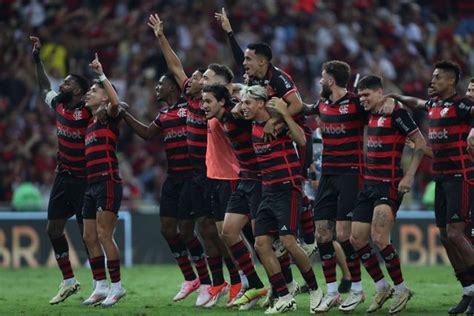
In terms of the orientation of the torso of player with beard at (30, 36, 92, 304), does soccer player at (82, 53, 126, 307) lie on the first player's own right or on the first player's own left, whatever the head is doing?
on the first player's own left

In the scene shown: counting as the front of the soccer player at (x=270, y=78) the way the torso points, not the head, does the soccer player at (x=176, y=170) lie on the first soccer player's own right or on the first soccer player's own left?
on the first soccer player's own right

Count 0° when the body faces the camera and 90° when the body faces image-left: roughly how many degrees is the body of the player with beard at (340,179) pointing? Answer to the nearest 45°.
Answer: approximately 45°

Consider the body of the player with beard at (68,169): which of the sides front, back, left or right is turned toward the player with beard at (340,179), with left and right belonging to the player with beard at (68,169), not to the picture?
left

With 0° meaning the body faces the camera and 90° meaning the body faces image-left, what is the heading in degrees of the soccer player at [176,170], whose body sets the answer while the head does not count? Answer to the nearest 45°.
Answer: approximately 45°

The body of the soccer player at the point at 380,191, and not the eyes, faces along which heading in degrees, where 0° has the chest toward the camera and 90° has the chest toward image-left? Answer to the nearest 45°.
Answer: approximately 45°

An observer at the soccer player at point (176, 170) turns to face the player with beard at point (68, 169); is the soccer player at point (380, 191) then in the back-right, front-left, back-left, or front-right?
back-left

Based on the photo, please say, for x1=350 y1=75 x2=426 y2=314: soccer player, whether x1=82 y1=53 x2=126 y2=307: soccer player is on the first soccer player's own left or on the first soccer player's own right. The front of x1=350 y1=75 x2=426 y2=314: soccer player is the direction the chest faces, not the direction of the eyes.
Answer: on the first soccer player's own right

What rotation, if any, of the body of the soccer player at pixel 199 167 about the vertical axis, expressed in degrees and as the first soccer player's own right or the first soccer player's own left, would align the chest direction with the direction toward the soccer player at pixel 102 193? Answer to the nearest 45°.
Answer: approximately 45° to the first soccer player's own right
